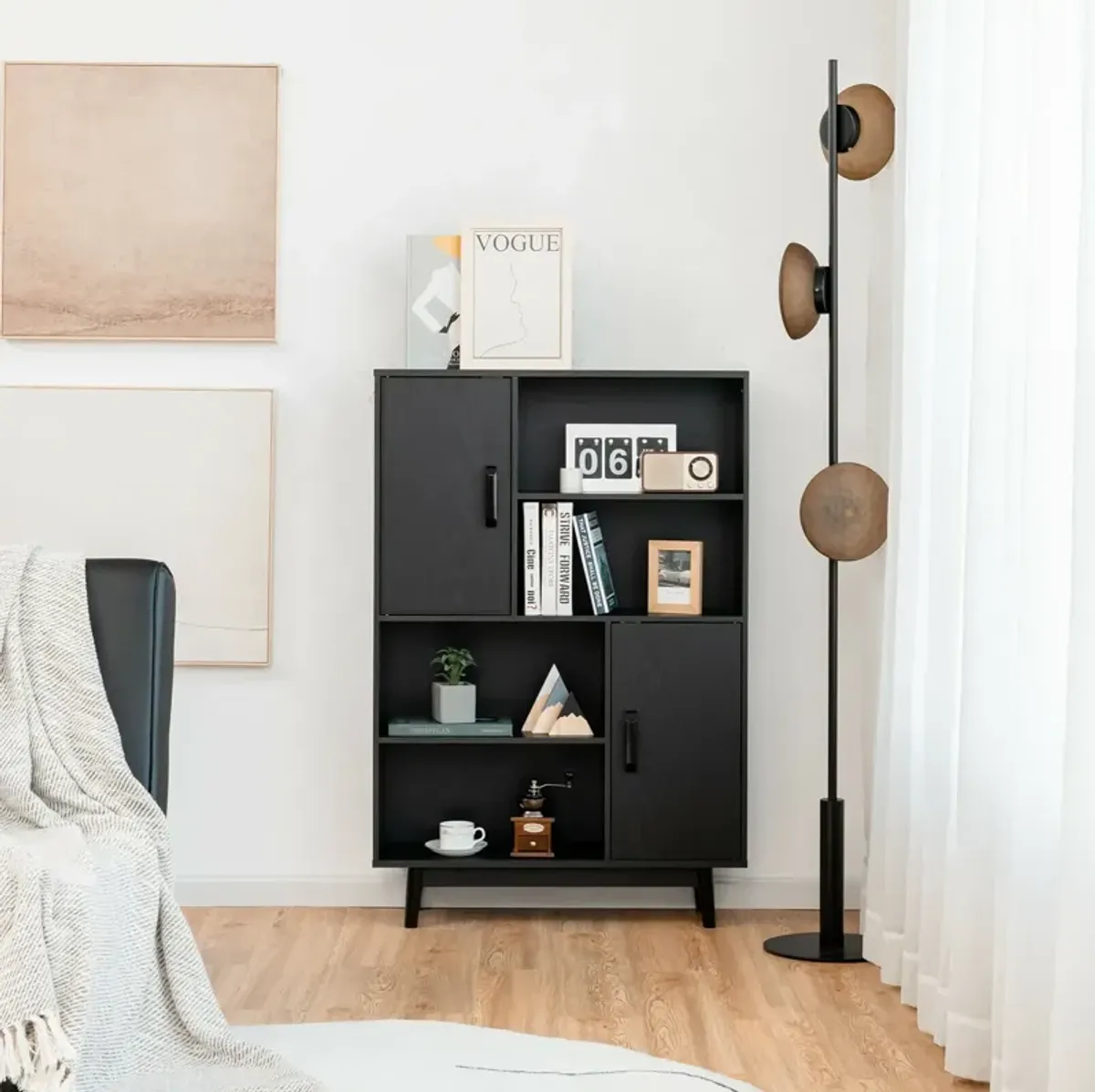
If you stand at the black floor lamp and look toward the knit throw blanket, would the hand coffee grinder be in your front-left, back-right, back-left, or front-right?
front-right

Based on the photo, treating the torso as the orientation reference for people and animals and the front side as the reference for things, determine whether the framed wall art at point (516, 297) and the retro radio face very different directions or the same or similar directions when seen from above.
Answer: same or similar directions

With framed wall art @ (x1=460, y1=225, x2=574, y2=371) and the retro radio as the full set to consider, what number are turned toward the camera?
2

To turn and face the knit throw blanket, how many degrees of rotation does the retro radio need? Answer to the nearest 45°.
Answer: approximately 45° to its right

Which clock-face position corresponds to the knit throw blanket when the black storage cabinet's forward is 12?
The knit throw blanket is roughly at 1 o'clock from the black storage cabinet.

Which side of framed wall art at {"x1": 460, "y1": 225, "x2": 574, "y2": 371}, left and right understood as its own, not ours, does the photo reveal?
front

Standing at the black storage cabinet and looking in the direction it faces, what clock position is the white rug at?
The white rug is roughly at 12 o'clock from the black storage cabinet.

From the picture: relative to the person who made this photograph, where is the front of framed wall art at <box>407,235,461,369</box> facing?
facing the viewer

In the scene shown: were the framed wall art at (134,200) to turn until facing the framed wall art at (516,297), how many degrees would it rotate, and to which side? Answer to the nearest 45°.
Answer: approximately 45° to its left

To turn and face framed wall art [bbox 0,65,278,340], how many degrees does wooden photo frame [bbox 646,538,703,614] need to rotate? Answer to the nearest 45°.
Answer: approximately 90° to its right

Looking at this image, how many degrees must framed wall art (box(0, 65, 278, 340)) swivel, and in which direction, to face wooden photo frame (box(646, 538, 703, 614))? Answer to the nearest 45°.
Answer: approximately 90° to its left

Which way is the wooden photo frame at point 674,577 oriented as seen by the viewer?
toward the camera

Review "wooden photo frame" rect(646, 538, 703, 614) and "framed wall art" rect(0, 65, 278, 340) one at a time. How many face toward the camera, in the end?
2
